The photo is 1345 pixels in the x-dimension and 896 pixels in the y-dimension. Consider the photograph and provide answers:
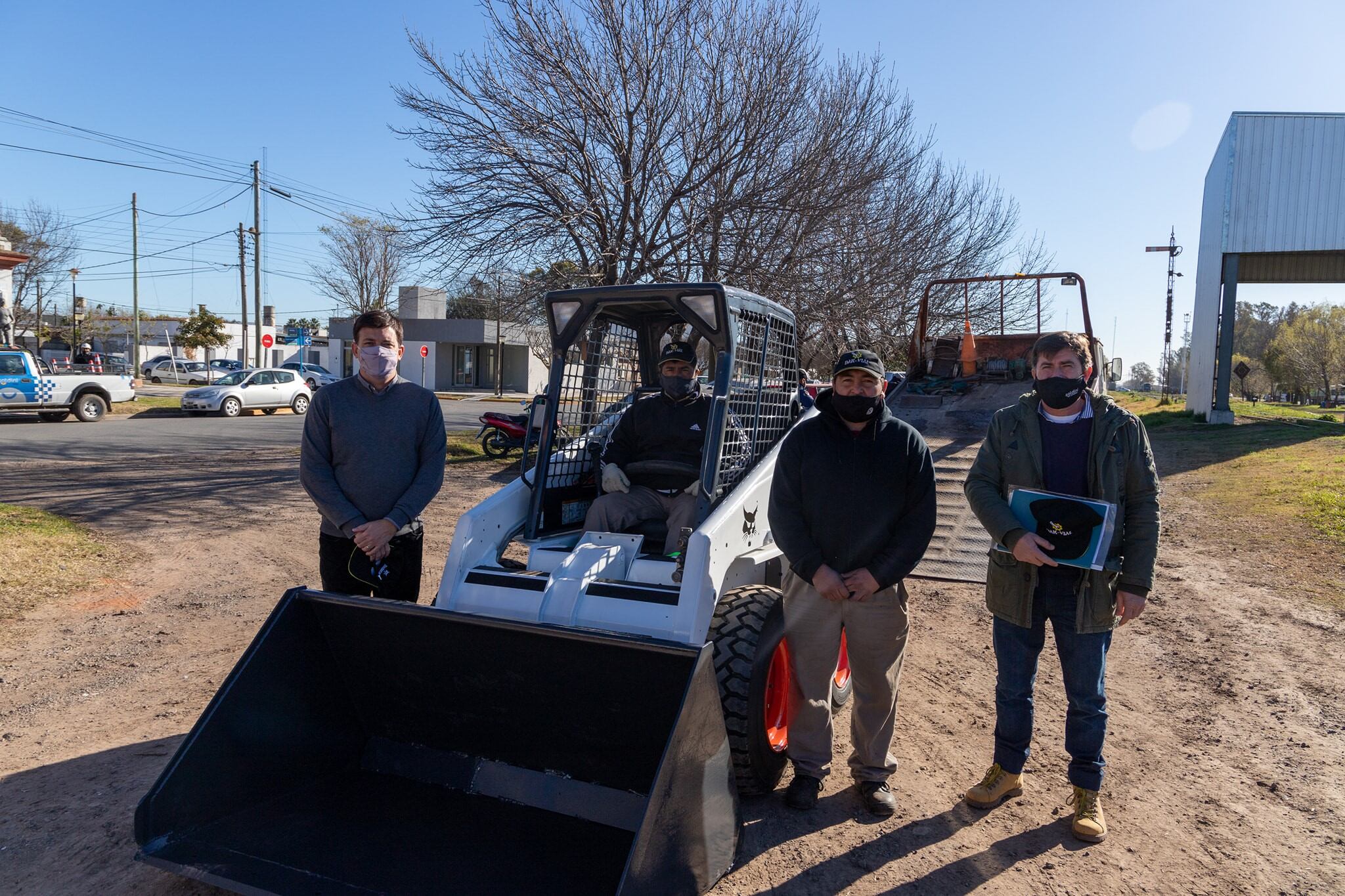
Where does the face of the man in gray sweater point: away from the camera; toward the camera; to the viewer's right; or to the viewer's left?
toward the camera

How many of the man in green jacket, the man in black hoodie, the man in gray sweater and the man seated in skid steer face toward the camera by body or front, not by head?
4

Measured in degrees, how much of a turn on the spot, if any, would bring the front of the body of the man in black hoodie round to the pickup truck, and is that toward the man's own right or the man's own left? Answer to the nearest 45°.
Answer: approximately 135° to the man's own right

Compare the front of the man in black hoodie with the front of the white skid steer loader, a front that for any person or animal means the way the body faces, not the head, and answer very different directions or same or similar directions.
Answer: same or similar directions

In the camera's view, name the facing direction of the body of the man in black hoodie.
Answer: toward the camera

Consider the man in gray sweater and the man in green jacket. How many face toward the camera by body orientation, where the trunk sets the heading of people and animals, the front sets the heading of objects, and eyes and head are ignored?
2

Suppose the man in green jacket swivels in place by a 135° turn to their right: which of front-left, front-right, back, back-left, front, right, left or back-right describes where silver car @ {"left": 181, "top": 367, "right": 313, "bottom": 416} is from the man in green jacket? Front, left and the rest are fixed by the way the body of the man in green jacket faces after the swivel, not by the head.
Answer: front

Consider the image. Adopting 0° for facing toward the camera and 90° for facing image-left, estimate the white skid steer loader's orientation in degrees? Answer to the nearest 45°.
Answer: approximately 45°

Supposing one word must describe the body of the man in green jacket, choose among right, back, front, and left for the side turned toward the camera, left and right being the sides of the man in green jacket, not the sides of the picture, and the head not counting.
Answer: front

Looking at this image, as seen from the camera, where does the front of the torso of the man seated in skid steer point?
toward the camera

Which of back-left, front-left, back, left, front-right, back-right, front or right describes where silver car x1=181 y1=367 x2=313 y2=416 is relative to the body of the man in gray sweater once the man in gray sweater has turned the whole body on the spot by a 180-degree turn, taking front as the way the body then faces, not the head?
front

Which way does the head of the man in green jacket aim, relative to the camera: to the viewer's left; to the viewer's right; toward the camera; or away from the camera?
toward the camera

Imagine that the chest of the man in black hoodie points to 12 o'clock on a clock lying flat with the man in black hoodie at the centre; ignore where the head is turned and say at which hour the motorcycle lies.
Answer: The motorcycle is roughly at 5 o'clock from the man in black hoodie.

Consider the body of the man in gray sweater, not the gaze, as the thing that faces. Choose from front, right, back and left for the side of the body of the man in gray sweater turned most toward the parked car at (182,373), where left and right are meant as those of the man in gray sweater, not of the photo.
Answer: back

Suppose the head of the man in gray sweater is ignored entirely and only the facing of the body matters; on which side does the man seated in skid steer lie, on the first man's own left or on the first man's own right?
on the first man's own left

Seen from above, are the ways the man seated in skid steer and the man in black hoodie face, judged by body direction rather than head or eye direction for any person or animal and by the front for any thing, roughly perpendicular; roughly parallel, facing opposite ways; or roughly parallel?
roughly parallel
